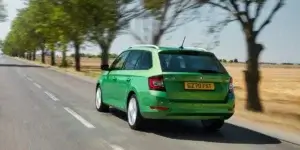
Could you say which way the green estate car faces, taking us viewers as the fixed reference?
facing away from the viewer and to the left of the viewer

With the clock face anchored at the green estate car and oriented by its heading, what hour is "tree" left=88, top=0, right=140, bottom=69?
The tree is roughly at 1 o'clock from the green estate car.
